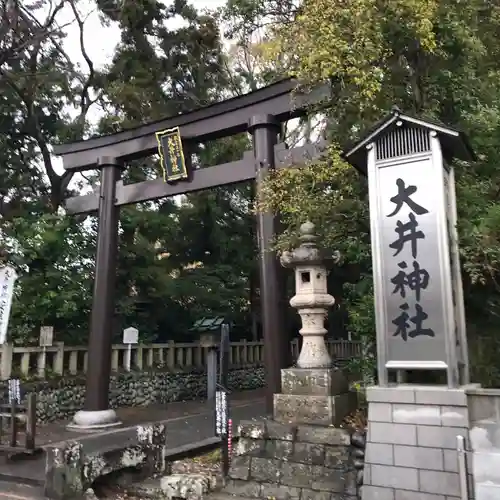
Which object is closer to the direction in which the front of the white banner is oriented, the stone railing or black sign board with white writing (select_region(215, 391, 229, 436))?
the black sign board with white writing

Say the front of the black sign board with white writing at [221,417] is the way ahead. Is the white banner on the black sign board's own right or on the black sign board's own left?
on the black sign board's own right

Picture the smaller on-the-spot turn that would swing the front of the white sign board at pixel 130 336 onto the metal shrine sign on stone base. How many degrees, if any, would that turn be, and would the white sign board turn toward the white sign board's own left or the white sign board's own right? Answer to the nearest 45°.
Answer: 0° — it already faces it

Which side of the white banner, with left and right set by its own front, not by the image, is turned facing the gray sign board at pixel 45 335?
left

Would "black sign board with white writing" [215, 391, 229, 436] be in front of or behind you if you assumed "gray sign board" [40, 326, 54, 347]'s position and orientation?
in front

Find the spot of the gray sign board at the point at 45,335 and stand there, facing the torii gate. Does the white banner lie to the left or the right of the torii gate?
right

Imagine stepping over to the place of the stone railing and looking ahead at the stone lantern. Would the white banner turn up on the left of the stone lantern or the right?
right

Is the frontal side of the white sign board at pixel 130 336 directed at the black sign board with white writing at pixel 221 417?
yes

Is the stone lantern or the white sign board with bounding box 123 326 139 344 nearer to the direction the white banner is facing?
the stone lantern

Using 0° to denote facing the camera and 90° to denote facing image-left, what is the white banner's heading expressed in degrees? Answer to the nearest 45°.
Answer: approximately 0°
